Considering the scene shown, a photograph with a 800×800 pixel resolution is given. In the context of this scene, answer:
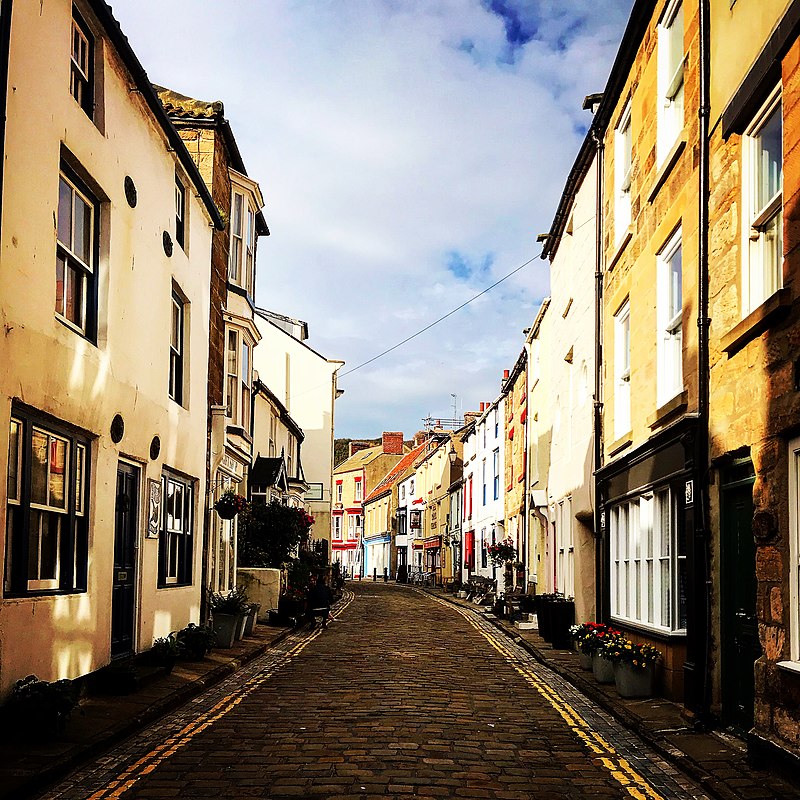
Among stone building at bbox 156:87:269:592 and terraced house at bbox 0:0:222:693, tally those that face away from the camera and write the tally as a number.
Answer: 0

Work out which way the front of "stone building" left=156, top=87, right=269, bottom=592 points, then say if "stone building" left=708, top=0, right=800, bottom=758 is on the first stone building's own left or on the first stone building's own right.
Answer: on the first stone building's own right

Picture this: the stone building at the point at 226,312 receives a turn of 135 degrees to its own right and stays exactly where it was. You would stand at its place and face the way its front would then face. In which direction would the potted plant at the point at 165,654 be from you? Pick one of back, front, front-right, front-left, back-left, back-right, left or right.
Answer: front-left

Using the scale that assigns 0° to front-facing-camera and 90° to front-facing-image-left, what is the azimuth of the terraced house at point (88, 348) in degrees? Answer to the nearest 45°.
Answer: approximately 315°

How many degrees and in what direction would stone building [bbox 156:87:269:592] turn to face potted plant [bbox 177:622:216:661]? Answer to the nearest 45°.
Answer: approximately 90° to its right

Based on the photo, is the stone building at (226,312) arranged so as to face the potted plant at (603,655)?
no

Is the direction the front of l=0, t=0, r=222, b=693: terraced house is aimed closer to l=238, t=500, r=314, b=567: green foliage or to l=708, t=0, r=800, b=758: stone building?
the stone building

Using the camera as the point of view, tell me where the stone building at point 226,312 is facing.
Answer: facing to the right of the viewer

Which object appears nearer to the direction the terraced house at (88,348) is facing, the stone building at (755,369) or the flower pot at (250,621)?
the stone building

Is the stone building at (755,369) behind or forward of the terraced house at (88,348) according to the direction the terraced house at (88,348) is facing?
forward

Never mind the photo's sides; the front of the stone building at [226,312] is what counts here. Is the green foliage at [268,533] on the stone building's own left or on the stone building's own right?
on the stone building's own left

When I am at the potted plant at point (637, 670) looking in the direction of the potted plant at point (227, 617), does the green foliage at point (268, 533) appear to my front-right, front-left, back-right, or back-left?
front-right

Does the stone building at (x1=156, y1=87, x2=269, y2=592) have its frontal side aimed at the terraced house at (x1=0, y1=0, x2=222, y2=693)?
no
